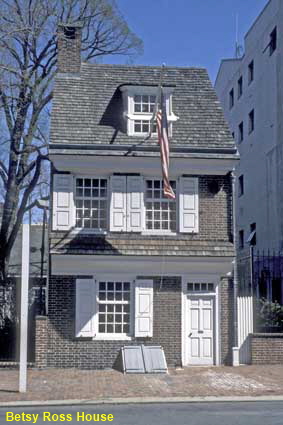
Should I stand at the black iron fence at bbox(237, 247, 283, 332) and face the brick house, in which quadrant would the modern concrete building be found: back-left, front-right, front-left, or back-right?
back-right

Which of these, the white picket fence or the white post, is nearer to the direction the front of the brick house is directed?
the white post

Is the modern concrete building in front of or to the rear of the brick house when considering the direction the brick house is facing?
to the rear

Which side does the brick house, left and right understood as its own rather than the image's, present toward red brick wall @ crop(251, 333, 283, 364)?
left

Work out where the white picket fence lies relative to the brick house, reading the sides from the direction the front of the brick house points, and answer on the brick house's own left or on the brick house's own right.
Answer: on the brick house's own left

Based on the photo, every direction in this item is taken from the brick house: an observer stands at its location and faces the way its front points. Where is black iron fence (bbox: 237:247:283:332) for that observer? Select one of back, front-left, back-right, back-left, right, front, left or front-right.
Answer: back-left

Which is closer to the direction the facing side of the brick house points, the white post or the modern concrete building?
the white post

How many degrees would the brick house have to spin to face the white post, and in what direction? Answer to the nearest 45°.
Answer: approximately 45° to its right

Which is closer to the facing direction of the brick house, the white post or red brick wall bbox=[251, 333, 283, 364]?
the white post

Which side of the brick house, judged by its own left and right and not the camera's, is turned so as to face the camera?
front
